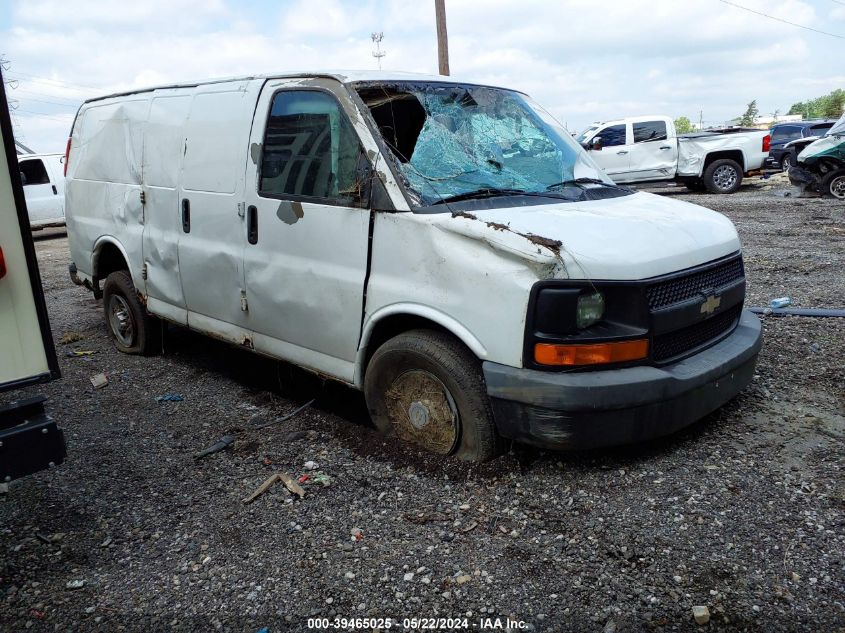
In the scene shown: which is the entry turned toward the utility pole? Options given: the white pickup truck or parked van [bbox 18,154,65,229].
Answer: the white pickup truck

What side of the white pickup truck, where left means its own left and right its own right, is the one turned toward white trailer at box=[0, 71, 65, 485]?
left

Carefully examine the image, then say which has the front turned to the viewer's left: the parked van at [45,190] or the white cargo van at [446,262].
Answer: the parked van

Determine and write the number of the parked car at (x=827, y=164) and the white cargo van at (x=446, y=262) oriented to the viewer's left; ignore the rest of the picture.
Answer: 1

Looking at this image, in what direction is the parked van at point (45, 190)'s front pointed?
to the viewer's left

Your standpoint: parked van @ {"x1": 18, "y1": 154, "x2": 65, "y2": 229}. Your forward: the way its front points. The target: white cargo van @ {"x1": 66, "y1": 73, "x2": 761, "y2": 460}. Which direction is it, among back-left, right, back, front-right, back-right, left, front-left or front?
left

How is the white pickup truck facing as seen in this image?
to the viewer's left

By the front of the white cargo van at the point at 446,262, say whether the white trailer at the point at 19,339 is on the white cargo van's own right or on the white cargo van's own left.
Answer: on the white cargo van's own right

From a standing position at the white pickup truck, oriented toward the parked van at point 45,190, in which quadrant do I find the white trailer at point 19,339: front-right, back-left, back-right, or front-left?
front-left

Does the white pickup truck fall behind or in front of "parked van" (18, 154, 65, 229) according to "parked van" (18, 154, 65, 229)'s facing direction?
behind

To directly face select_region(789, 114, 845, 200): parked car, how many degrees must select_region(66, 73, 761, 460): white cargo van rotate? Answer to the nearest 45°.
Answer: approximately 90° to its left

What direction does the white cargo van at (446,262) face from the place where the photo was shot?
facing the viewer and to the right of the viewer

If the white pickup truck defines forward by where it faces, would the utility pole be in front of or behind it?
in front

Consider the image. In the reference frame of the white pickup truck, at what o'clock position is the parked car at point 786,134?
The parked car is roughly at 4 o'clock from the white pickup truck.

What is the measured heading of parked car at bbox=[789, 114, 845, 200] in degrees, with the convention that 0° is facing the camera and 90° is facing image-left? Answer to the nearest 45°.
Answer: approximately 90°

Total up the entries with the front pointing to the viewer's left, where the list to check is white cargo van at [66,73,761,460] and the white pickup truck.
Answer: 1
